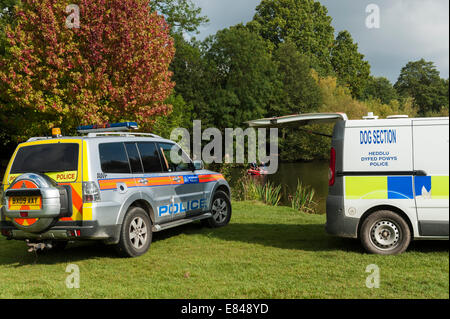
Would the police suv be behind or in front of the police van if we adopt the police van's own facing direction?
behind

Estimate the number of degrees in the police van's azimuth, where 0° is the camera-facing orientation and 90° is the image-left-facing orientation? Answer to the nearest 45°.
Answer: approximately 270°

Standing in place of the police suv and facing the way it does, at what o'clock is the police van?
The police van is roughly at 2 o'clock from the police suv.

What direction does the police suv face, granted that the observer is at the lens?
facing away from the viewer and to the right of the viewer

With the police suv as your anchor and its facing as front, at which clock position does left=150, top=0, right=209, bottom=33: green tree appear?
The green tree is roughly at 11 o'clock from the police suv.

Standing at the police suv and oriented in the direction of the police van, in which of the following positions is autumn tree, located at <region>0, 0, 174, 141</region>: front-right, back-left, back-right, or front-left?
back-left

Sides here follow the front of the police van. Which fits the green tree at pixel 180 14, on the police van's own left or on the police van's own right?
on the police van's own left
